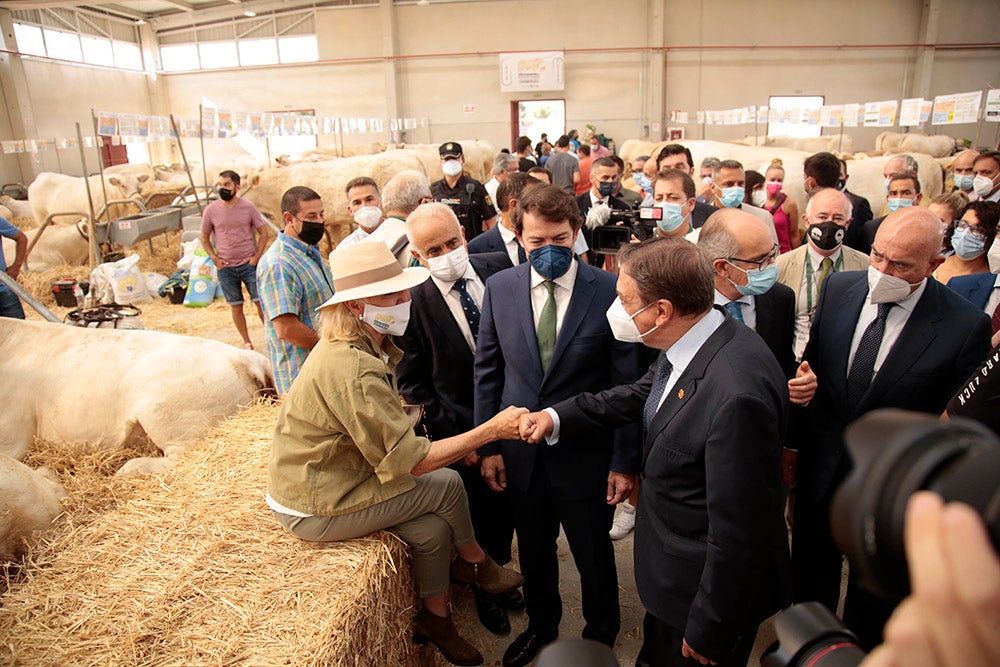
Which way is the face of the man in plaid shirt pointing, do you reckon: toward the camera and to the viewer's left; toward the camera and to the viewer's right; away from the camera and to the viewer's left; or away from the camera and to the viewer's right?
toward the camera and to the viewer's right

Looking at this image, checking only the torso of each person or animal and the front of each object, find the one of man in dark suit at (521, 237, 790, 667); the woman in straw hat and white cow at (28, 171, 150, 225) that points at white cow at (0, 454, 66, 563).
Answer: the man in dark suit

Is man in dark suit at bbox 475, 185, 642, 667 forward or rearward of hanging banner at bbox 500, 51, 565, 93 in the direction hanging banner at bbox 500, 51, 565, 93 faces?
forward

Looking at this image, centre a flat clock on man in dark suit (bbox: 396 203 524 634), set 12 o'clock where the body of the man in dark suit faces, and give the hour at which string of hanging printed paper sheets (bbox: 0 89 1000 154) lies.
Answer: The string of hanging printed paper sheets is roughly at 7 o'clock from the man in dark suit.

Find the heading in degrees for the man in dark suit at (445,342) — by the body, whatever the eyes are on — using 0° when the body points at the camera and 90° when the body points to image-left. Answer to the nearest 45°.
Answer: approximately 315°

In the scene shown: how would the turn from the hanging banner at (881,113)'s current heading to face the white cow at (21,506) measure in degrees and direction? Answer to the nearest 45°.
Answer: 0° — it already faces it

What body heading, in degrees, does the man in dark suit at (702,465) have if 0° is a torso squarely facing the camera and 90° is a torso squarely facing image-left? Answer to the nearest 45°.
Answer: approximately 90°

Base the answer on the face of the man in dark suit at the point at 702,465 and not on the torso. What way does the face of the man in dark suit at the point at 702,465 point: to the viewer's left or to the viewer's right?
to the viewer's left

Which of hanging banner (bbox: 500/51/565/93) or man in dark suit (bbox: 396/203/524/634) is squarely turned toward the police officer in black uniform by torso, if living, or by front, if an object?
the hanging banner

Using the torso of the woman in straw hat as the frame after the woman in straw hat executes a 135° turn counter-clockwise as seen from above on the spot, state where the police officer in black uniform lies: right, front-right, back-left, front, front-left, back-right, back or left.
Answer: front-right

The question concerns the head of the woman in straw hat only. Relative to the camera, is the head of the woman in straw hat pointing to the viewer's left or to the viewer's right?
to the viewer's right

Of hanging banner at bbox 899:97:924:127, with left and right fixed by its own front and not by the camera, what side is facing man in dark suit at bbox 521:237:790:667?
front
